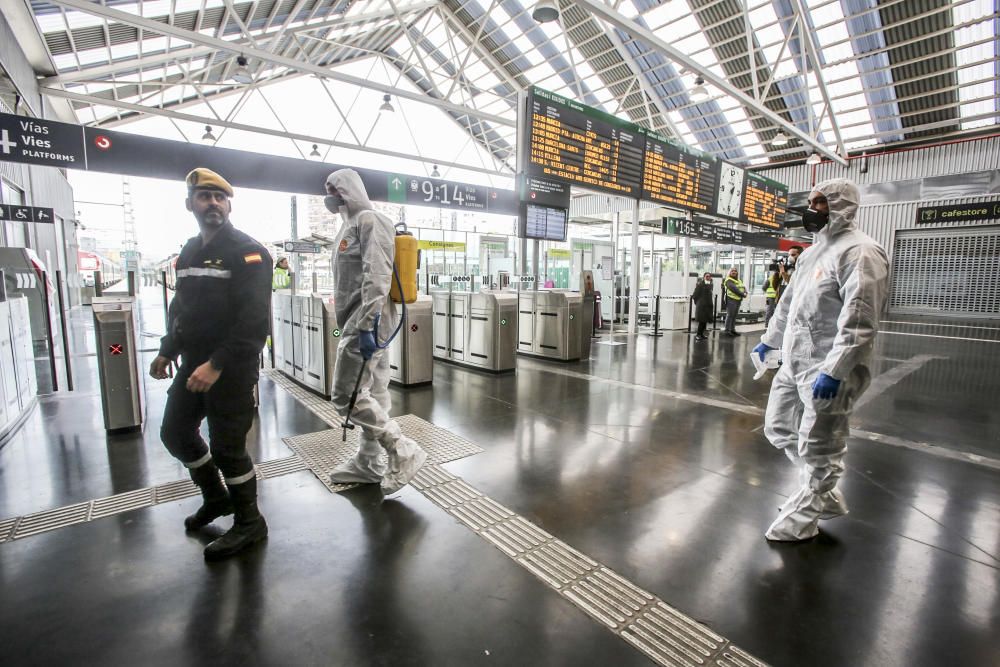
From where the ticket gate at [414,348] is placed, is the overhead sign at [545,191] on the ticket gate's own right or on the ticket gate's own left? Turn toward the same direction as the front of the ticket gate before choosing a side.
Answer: on the ticket gate's own left

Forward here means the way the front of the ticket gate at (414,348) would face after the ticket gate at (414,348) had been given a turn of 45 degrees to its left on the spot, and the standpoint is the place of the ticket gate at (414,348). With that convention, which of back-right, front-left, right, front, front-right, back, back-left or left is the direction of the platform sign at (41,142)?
back-right

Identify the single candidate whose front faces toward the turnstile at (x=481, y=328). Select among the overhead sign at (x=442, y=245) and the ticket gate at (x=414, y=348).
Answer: the overhead sign

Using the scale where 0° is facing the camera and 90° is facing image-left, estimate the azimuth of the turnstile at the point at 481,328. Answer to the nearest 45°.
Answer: approximately 315°

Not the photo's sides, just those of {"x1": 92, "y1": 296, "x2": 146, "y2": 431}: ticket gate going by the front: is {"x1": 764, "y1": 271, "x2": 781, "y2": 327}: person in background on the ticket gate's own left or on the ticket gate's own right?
on the ticket gate's own left

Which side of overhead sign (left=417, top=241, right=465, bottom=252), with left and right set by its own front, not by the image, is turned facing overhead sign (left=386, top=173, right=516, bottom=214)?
front

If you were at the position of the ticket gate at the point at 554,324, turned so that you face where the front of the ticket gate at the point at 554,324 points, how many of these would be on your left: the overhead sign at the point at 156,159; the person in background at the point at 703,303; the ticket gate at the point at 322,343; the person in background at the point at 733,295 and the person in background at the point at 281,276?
2

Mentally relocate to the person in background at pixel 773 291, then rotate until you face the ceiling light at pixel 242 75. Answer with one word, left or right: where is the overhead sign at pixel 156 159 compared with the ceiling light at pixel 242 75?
left

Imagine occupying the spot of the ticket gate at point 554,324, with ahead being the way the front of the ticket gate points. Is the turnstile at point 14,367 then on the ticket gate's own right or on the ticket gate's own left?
on the ticket gate's own right

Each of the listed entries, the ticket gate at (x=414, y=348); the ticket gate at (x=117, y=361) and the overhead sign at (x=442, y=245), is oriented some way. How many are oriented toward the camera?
3

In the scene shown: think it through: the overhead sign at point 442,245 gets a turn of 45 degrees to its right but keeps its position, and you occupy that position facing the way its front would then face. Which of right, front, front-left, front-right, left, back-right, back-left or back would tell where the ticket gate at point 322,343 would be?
front-left

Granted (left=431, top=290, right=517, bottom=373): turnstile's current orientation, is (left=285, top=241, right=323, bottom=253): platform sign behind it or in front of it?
behind

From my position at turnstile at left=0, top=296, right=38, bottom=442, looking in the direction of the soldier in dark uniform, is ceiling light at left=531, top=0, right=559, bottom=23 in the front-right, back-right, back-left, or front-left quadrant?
front-left

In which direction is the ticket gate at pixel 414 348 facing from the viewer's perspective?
toward the camera

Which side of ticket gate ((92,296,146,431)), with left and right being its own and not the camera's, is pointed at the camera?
front
